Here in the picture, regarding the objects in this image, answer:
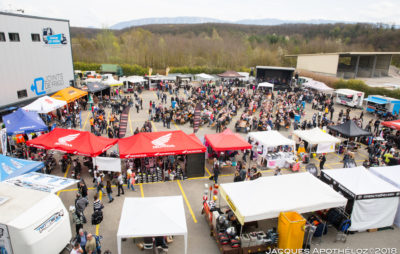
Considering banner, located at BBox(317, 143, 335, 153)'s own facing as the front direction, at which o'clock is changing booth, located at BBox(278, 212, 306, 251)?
The changing booth is roughly at 12 o'clock from the banner.

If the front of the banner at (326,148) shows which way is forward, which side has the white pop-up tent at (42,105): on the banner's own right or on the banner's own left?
on the banner's own right

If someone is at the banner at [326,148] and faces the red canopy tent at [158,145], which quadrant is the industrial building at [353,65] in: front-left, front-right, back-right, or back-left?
back-right

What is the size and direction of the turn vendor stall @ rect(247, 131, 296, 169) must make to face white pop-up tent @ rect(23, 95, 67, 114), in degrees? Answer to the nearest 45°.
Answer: approximately 90° to its right

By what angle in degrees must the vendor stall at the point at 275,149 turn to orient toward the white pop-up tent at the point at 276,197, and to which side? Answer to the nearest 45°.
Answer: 0° — it already faces it

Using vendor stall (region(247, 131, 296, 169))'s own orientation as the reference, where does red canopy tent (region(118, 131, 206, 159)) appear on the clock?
The red canopy tent is roughly at 2 o'clock from the vendor stall.

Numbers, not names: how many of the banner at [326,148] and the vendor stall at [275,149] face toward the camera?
2

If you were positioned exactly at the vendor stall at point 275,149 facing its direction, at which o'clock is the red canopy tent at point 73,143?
The red canopy tent is roughly at 2 o'clock from the vendor stall.

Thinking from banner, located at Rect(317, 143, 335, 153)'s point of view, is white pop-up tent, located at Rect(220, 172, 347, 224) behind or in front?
in front

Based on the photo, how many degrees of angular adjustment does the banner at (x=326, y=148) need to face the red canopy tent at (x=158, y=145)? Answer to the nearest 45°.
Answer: approximately 45° to its right

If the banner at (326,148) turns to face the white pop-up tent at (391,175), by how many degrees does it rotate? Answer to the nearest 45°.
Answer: approximately 45° to its left

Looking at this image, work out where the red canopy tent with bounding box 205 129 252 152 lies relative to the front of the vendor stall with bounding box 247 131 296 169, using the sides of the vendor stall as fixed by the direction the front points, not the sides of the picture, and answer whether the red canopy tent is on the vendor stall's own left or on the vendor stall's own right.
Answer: on the vendor stall's own right
